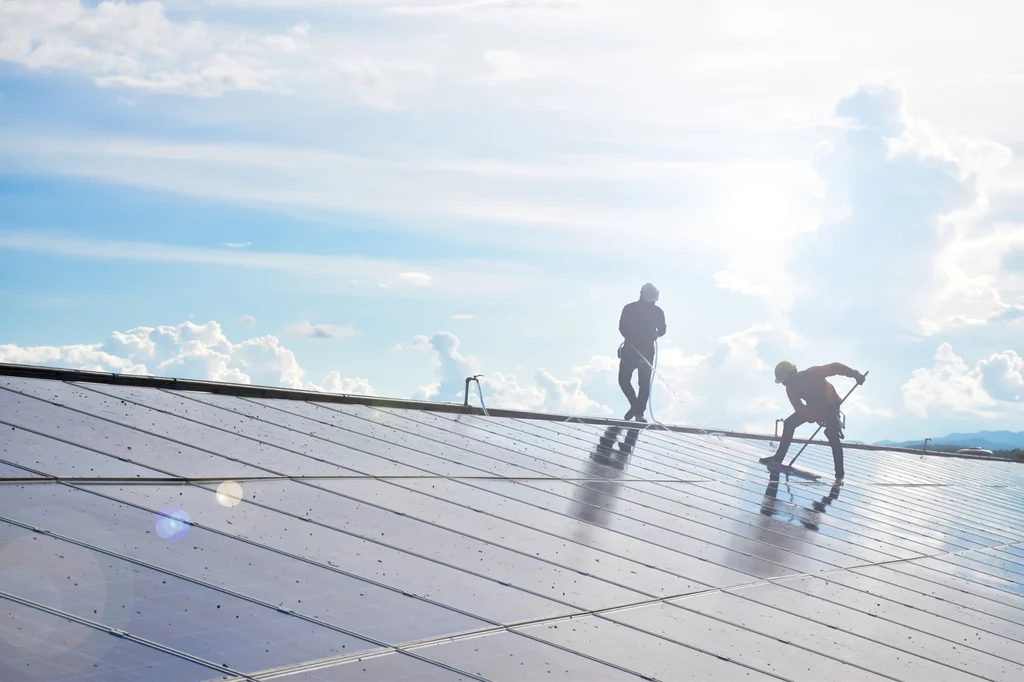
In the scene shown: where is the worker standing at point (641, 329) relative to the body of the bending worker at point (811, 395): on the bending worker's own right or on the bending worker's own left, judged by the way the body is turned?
on the bending worker's own right

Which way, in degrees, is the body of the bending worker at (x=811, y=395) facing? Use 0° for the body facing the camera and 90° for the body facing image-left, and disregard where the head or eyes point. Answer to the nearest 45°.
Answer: approximately 45°
